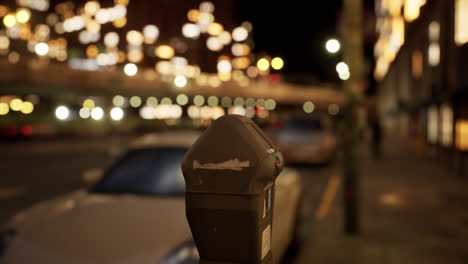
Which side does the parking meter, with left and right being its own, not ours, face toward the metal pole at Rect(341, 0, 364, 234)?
left

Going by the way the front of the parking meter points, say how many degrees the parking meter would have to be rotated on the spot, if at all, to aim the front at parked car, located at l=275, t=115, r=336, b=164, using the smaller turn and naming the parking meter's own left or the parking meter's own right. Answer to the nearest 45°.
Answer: approximately 90° to the parking meter's own left
